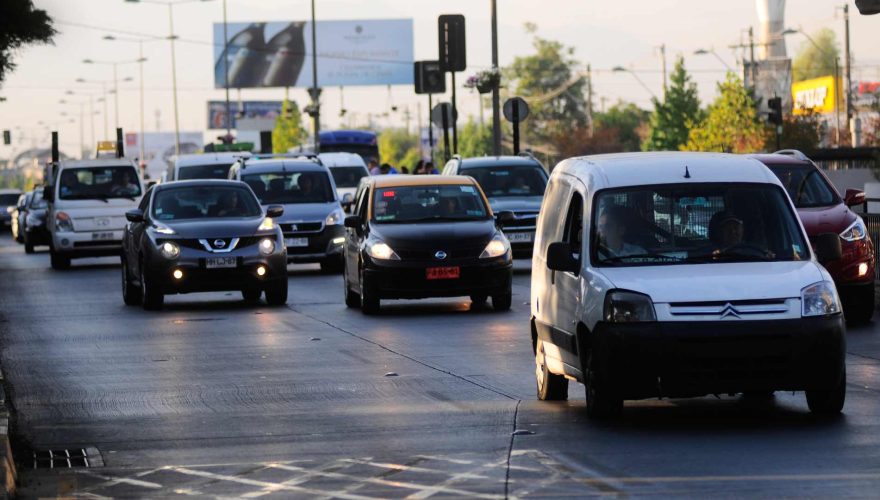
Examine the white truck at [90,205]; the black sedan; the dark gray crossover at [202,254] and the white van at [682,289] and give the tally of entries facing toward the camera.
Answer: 4

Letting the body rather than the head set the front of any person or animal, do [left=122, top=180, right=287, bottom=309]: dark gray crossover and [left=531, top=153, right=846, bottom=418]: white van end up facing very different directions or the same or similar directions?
same or similar directions

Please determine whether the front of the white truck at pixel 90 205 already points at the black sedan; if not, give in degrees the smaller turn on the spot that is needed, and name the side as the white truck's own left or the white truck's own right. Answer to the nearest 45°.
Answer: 0° — it already faces it

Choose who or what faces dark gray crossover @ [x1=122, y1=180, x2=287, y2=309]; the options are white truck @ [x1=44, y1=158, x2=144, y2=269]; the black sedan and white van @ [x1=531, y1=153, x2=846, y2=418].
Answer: white truck @ [x1=44, y1=158, x2=144, y2=269]

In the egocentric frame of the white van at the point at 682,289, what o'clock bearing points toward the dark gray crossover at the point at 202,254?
The dark gray crossover is roughly at 5 o'clock from the white van.

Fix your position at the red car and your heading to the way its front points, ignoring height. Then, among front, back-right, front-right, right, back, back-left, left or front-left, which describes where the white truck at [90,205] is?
back-right

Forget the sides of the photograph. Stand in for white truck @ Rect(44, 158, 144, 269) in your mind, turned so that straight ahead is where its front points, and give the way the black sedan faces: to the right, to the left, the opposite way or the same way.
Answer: the same way

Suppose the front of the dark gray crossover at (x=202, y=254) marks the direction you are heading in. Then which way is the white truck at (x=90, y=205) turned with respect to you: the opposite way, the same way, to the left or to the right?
the same way

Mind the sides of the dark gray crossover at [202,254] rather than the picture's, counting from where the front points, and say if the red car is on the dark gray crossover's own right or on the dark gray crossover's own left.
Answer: on the dark gray crossover's own left

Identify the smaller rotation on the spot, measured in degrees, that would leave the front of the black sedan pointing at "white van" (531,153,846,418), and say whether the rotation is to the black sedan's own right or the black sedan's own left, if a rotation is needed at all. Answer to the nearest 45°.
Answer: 0° — it already faces it

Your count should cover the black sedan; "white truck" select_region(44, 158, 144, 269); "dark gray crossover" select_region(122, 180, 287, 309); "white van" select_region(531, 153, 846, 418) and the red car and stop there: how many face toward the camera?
5

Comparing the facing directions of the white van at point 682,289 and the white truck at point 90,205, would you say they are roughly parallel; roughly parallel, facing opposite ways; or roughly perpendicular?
roughly parallel

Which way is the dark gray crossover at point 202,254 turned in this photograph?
toward the camera

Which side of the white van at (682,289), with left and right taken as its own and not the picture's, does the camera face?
front

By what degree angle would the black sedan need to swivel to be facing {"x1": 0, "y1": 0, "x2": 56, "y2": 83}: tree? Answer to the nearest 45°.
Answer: approximately 90° to its right

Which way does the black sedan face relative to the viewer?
toward the camera
